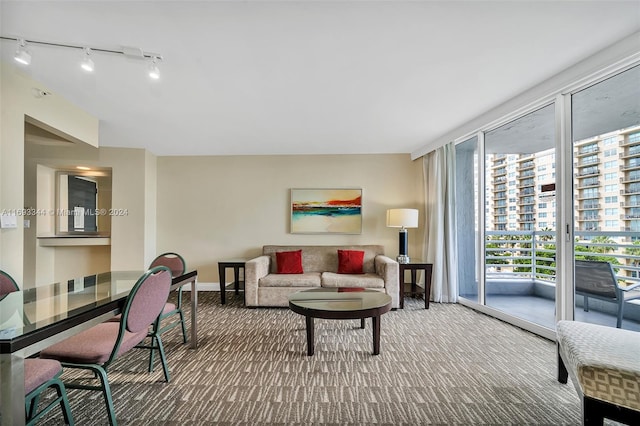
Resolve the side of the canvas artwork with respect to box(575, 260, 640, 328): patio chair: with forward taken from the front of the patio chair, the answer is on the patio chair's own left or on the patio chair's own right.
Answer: on the patio chair's own left

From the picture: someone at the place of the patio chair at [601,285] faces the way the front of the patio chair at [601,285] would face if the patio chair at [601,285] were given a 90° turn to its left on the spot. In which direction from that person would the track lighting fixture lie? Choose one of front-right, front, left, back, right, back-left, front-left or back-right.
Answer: left

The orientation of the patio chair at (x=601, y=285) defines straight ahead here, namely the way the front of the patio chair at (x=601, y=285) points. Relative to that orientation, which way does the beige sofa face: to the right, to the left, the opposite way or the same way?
to the right

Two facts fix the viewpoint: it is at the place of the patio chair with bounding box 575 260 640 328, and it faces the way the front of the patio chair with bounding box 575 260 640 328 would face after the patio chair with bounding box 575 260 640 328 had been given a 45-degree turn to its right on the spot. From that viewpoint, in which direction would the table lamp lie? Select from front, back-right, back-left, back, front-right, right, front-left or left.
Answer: back

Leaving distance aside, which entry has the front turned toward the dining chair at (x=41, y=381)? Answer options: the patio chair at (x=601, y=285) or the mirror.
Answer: the mirror

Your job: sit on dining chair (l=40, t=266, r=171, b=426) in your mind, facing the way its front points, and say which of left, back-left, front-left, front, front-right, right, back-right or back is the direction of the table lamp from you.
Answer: back-right

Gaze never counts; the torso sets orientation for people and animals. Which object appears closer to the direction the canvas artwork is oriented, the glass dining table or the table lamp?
the glass dining table

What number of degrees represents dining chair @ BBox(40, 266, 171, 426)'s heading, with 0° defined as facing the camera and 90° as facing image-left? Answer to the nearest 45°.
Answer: approximately 135°

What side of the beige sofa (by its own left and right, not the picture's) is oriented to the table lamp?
left

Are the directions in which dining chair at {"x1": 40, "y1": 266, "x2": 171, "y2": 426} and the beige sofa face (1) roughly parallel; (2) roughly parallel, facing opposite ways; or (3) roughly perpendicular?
roughly perpendicular

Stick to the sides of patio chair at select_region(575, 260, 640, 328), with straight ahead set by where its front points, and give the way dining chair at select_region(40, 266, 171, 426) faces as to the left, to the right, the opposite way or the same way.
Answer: the opposite way

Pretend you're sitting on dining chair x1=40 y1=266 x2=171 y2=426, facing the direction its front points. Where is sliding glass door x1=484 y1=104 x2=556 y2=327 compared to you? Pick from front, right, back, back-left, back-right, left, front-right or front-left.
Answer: back-right

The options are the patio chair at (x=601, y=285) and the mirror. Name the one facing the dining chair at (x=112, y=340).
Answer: the mirror

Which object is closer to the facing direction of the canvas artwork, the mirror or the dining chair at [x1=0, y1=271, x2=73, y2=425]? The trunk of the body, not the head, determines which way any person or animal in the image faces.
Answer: the dining chair

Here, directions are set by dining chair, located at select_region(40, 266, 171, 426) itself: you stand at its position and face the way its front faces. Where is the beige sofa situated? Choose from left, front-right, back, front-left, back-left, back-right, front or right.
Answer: right
